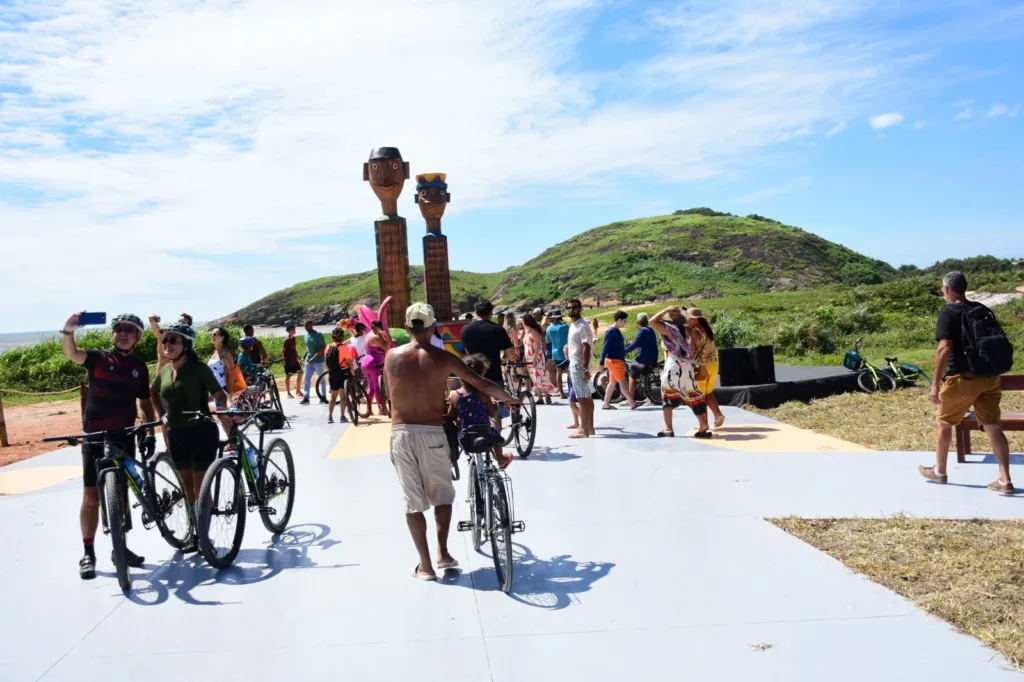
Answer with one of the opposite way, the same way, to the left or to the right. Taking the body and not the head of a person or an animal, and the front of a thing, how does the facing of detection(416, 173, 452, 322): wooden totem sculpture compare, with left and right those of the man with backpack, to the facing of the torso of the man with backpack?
the opposite way

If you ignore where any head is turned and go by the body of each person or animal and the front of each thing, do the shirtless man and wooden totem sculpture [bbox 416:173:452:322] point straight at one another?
yes

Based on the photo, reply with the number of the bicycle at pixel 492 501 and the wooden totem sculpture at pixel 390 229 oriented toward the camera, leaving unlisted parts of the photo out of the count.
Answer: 1

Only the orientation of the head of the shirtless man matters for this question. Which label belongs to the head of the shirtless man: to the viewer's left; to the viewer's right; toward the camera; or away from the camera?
away from the camera

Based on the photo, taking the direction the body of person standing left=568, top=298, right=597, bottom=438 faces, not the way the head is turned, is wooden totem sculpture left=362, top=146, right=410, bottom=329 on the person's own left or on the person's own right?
on the person's own right

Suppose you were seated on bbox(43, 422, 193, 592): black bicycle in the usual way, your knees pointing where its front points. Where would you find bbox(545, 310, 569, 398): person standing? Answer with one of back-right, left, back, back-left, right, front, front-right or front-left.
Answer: back

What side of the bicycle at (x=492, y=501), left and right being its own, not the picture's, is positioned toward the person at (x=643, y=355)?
front

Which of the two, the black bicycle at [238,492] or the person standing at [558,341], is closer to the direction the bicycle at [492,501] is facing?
the person standing

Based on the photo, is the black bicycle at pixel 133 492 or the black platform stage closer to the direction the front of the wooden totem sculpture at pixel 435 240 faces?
the black bicycle

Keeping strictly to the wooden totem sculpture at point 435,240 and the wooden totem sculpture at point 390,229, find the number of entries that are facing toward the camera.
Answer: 2

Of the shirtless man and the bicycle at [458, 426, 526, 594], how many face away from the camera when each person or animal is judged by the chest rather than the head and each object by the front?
2

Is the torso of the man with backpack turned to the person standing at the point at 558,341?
yes

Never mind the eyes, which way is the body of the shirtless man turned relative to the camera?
away from the camera

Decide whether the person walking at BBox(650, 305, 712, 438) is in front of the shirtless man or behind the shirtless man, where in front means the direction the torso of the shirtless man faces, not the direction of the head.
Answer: in front

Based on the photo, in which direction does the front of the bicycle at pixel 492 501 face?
away from the camera
